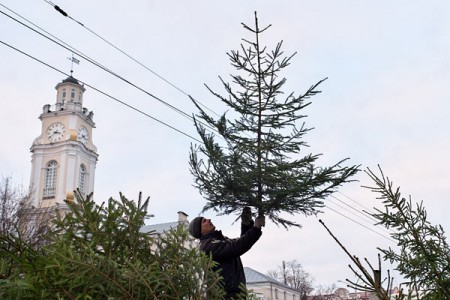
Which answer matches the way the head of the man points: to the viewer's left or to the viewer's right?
to the viewer's right

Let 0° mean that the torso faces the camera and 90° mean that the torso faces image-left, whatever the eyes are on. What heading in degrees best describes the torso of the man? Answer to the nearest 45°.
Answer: approximately 270°
